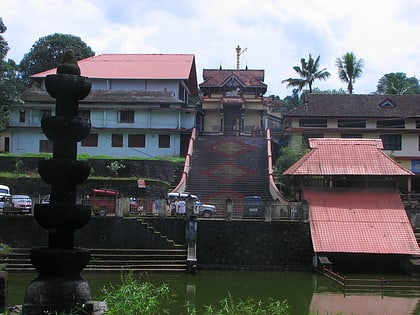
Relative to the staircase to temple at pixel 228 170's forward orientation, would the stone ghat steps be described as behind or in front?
in front

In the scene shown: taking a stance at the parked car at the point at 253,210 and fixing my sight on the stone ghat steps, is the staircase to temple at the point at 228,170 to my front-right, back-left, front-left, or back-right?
back-right

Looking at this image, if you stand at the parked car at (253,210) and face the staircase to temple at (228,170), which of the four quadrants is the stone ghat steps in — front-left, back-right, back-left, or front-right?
back-left

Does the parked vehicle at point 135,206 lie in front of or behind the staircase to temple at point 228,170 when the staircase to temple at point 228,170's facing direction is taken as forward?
in front

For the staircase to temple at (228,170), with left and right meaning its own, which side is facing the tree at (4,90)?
right

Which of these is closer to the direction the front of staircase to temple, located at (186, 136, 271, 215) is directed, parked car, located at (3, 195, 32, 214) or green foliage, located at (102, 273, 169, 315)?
the green foliage

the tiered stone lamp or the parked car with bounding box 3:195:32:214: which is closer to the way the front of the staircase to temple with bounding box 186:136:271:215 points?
the tiered stone lamp

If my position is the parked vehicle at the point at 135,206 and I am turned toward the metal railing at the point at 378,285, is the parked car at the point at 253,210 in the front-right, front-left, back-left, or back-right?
front-left

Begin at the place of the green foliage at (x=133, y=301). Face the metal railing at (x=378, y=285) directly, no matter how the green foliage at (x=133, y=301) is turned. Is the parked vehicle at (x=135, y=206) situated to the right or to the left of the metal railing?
left

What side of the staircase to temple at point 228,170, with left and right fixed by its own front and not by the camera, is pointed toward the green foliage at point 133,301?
front

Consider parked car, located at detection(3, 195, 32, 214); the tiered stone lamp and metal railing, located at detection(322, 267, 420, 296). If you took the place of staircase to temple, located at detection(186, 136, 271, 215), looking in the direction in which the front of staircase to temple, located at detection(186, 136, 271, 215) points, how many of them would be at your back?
0

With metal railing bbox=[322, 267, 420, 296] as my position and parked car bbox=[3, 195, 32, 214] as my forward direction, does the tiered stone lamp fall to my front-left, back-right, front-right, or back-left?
front-left

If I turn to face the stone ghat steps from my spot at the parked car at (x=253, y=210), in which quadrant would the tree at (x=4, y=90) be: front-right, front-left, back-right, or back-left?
front-right

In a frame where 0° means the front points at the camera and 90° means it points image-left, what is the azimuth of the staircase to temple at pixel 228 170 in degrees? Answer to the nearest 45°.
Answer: approximately 0°

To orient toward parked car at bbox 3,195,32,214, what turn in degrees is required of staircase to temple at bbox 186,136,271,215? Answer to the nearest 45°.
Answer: approximately 45° to its right
